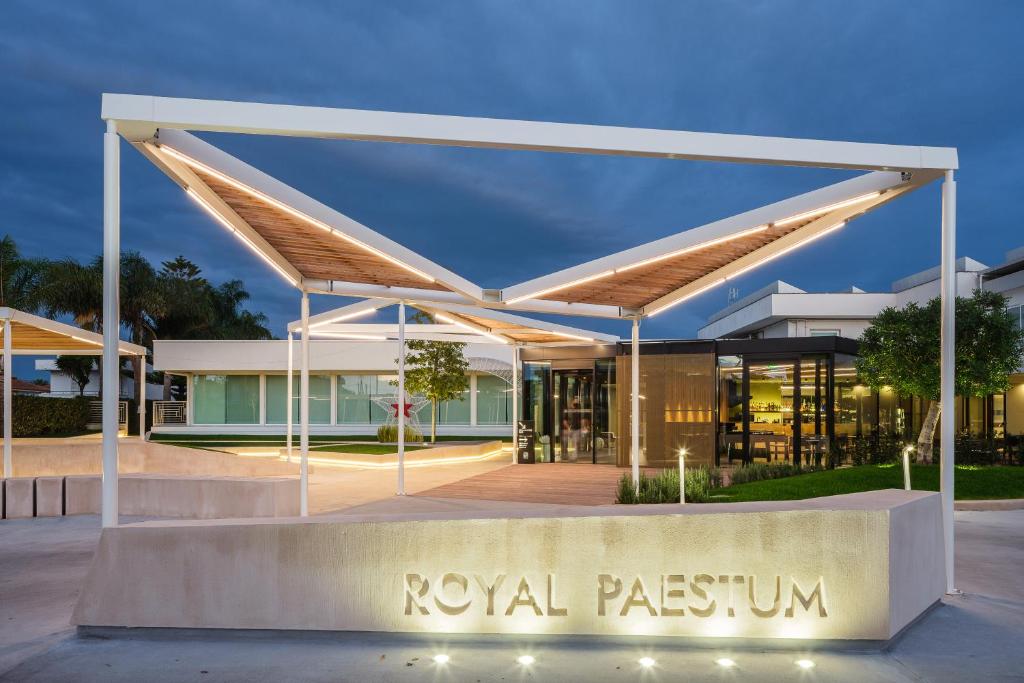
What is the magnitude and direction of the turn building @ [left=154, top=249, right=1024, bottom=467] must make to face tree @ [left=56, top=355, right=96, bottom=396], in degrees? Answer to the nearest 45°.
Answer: approximately 135° to its right

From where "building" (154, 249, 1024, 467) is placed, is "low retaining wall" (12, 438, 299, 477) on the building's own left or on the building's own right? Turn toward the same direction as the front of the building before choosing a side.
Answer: on the building's own right

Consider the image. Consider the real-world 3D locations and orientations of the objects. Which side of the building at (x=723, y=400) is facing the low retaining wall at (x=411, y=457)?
right

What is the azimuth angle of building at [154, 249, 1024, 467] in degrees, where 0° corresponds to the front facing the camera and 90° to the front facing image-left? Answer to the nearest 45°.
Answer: approximately 0°

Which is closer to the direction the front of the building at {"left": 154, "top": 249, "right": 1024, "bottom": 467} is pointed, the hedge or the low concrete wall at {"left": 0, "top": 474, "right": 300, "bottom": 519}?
the low concrete wall

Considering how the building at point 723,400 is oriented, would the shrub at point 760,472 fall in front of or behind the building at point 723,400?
in front
